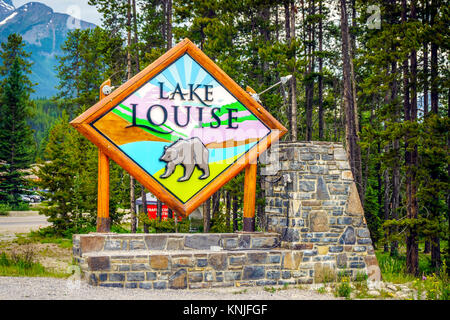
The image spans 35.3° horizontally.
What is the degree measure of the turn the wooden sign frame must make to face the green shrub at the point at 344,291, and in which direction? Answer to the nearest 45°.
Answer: approximately 45° to its left

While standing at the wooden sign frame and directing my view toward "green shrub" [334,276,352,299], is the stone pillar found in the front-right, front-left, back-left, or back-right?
front-left

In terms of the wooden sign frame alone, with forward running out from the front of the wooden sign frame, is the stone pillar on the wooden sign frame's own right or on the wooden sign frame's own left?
on the wooden sign frame's own left

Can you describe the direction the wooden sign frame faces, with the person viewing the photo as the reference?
facing the viewer

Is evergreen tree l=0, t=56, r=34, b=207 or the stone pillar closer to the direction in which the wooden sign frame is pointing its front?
the stone pillar

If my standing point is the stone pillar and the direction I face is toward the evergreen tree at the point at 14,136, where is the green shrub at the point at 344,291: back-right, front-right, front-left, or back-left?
back-left
